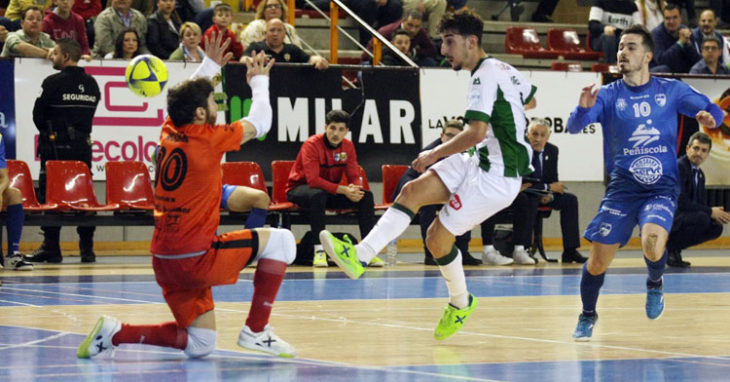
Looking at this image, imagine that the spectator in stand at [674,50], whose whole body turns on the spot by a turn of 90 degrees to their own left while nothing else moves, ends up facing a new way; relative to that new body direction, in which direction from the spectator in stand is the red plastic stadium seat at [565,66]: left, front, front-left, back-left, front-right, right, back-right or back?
back

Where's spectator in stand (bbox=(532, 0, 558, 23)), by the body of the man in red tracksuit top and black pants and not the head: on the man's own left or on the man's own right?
on the man's own left

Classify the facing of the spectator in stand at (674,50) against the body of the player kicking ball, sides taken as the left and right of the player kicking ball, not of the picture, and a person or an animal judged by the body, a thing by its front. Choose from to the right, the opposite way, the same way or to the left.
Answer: to the left

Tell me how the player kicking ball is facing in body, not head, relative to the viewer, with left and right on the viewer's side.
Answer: facing to the left of the viewer

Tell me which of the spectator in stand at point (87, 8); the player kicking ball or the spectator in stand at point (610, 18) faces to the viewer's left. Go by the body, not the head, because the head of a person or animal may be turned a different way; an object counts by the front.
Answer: the player kicking ball

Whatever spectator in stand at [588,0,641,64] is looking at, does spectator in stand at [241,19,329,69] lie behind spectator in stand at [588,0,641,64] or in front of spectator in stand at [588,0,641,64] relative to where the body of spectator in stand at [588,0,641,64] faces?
in front

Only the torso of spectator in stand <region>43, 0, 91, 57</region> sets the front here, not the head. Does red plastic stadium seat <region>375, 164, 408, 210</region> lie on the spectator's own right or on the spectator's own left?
on the spectator's own left

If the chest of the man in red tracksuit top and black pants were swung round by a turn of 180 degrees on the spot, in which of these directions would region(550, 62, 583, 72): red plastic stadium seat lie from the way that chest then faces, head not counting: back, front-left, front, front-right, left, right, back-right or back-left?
right

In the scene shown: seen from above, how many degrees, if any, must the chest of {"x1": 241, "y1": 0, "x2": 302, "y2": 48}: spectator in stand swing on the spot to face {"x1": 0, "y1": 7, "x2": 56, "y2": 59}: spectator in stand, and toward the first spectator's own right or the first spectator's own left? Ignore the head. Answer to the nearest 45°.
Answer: approximately 45° to the first spectator's own right

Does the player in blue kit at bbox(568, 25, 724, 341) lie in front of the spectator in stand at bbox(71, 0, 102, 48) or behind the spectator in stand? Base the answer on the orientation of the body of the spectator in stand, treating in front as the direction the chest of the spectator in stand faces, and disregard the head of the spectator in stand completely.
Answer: in front

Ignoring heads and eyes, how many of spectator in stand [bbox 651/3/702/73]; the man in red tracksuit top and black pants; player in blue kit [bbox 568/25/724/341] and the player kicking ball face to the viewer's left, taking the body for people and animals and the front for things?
1

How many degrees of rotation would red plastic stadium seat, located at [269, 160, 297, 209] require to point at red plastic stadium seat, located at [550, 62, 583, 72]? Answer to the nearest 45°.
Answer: approximately 135° to its left

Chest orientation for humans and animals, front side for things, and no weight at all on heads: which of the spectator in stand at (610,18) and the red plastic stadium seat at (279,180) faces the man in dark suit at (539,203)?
the spectator in stand

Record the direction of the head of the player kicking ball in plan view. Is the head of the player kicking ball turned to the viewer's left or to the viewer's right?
to the viewer's left

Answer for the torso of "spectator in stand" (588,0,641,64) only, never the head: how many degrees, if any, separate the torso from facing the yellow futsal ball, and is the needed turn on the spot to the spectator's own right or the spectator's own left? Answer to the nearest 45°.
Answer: approximately 45° to the spectator's own right
